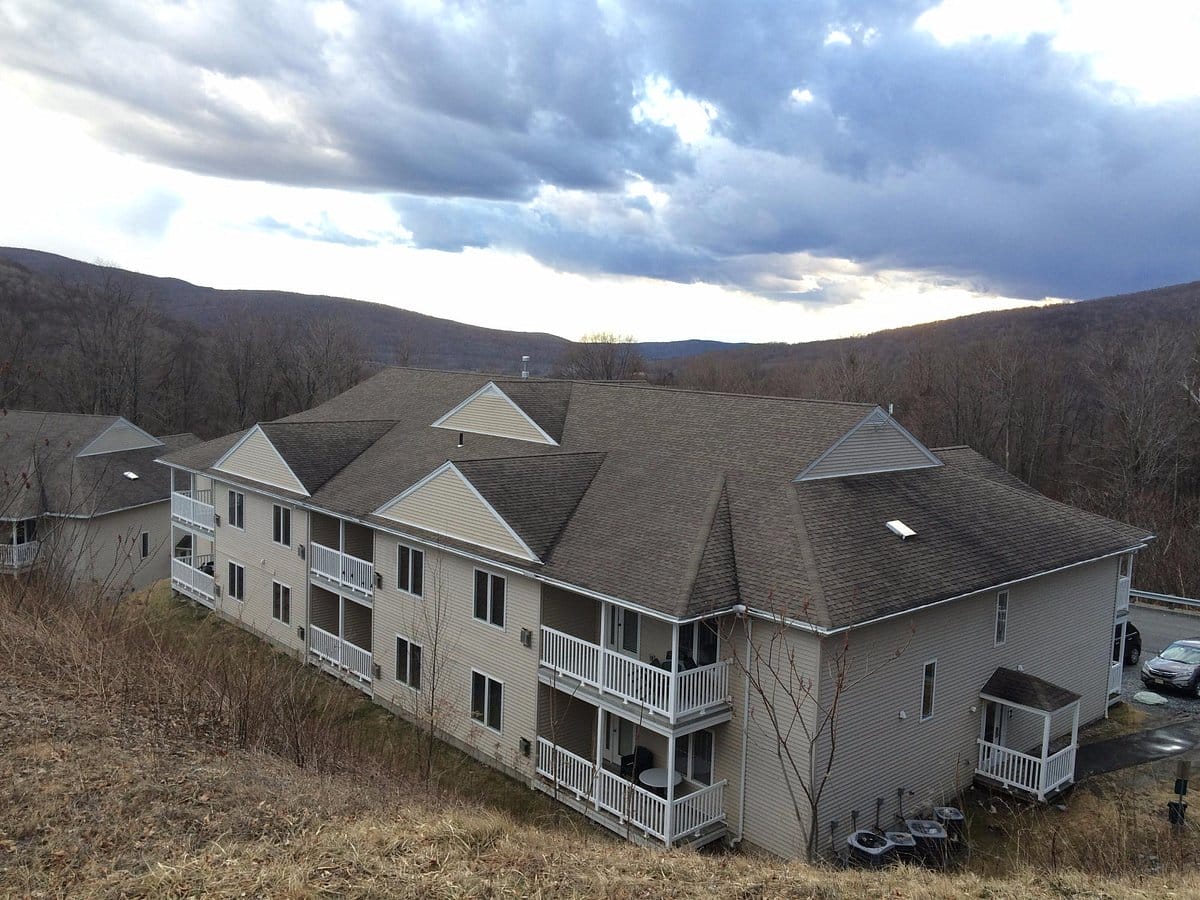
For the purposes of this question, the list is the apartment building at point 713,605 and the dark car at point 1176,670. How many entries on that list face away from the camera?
0

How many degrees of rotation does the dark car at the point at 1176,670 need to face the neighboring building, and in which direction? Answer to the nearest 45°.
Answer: approximately 45° to its right

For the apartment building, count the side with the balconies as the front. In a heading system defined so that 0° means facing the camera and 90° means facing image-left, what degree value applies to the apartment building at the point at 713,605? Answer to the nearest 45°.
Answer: approximately 45°
